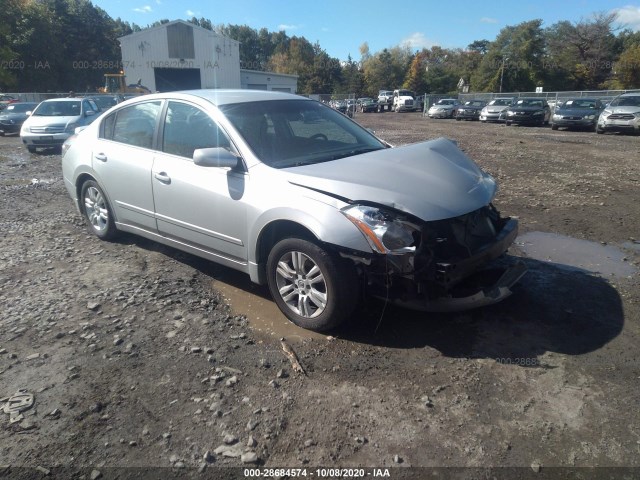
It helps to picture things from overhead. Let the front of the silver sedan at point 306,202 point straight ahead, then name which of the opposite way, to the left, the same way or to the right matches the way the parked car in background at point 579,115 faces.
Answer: to the right

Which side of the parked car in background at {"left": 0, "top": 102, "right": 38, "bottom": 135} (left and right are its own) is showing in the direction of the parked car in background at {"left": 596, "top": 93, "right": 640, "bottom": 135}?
left

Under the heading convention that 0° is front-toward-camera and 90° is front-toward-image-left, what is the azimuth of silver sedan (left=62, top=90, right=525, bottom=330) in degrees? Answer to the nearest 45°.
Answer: approximately 315°

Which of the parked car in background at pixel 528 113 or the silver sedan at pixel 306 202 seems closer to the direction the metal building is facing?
the silver sedan

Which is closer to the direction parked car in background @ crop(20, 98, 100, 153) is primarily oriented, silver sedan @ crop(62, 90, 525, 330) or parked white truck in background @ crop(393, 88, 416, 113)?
the silver sedan

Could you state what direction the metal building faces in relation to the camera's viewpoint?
facing the viewer

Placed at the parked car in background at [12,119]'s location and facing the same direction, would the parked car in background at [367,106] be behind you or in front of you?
behind

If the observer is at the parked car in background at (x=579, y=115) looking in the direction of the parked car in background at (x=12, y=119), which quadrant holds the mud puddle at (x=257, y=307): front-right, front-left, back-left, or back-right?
front-left

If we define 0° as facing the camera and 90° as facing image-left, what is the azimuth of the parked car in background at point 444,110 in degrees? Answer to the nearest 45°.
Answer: approximately 45°

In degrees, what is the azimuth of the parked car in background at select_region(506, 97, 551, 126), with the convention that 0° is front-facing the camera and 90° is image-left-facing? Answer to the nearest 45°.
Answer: approximately 45°

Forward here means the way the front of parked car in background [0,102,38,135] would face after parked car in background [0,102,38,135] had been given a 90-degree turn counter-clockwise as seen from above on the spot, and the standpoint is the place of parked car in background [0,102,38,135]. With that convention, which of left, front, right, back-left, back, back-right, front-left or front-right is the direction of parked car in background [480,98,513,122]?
front-left

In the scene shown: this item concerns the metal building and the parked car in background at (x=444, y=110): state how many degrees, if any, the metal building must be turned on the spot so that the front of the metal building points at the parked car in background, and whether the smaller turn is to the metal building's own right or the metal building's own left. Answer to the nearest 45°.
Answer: approximately 45° to the metal building's own left

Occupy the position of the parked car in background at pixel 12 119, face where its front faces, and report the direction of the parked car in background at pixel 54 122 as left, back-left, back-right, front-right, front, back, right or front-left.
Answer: front-left

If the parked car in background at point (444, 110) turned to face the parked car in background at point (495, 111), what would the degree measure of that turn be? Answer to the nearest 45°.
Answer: approximately 90° to its left

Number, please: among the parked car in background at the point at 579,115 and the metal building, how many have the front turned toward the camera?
2

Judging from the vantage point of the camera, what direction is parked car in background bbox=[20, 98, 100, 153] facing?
facing the viewer and to the left of the viewer

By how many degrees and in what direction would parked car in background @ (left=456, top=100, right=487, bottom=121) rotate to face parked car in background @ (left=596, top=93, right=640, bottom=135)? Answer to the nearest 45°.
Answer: approximately 90° to its left

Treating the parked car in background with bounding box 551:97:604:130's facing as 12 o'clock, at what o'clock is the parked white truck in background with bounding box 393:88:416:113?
the parked white truck in background with bounding box 393:88:416:113 is roughly at 5 o'clock from the parked car in background with bounding box 551:97:604:130.
